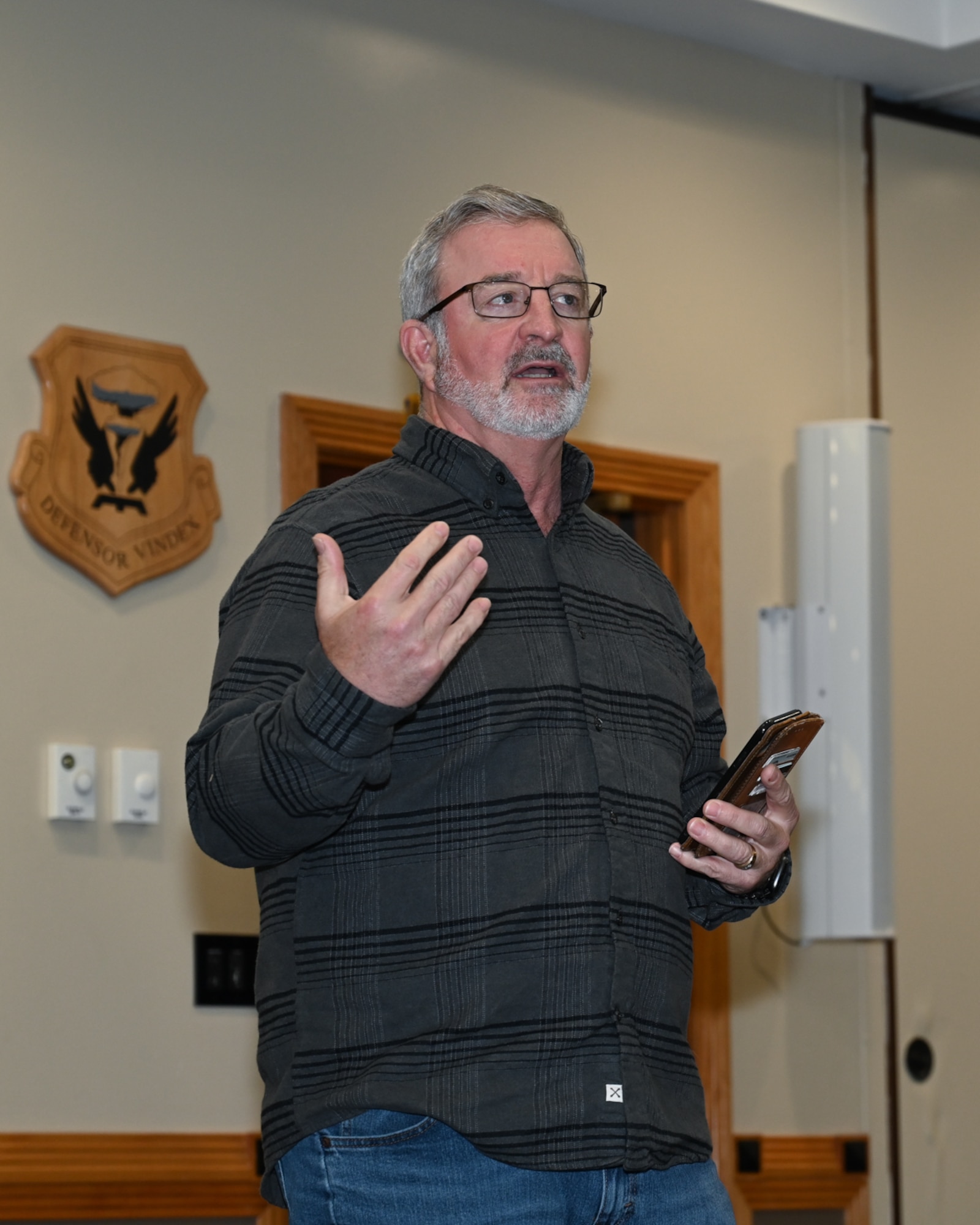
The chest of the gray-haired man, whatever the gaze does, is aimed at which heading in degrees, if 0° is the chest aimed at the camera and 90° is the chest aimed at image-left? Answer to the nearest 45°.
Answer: approximately 315°

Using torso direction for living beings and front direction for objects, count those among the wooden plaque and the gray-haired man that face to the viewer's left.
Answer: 0

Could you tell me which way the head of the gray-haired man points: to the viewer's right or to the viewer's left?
to the viewer's right

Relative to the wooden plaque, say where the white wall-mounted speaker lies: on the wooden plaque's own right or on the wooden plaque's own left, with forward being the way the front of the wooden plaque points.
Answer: on the wooden plaque's own left

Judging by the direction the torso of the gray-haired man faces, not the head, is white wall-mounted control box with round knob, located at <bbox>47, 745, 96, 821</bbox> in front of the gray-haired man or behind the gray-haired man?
behind

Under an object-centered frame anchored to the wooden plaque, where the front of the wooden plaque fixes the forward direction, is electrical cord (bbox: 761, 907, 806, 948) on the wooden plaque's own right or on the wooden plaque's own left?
on the wooden plaque's own left

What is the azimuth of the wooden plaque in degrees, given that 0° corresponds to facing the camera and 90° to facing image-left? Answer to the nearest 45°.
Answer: approximately 0°
